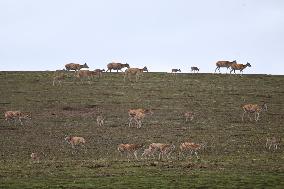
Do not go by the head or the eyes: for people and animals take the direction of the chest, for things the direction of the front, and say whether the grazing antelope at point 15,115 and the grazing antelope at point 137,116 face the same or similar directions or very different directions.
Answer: same or similar directions

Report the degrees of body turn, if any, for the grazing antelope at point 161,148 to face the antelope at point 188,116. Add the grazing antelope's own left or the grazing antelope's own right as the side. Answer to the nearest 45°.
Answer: approximately 90° to the grazing antelope's own right

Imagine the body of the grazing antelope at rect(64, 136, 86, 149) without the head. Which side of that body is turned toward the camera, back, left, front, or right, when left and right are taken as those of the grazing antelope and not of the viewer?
left

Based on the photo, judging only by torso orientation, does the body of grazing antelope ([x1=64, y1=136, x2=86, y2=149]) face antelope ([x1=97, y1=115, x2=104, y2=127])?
no

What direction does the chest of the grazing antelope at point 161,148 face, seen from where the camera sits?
to the viewer's left

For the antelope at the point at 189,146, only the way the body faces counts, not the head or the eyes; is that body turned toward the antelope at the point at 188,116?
no
